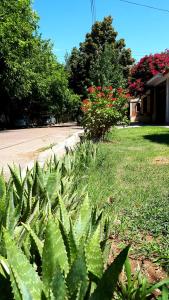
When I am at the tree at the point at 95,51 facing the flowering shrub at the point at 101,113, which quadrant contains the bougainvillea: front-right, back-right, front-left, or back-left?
front-left

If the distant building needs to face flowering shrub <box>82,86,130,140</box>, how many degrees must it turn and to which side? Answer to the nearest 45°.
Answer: approximately 90° to its left

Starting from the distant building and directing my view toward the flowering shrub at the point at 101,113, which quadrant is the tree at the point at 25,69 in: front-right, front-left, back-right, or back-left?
front-right

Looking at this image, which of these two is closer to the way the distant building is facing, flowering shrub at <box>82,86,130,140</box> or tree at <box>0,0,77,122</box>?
the tree

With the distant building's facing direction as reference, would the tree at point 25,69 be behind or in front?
in front

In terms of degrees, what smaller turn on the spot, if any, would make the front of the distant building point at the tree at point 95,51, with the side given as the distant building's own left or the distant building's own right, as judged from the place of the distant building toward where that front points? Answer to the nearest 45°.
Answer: approximately 45° to the distant building's own right

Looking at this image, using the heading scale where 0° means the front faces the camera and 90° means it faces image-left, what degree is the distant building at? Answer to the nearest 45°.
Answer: approximately 90°
